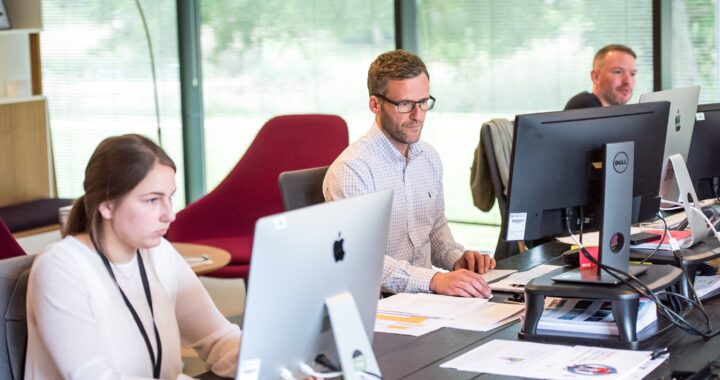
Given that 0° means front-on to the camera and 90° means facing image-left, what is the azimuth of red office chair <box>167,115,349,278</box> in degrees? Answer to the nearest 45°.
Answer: approximately 45°

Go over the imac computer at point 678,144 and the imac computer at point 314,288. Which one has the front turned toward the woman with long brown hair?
the imac computer at point 314,288

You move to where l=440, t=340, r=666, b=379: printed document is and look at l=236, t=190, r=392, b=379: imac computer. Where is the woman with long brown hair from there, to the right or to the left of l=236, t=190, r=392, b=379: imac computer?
right

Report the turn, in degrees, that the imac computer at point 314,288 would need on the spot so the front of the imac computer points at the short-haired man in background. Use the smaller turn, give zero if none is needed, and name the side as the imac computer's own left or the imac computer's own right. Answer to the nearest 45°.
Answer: approximately 90° to the imac computer's own right

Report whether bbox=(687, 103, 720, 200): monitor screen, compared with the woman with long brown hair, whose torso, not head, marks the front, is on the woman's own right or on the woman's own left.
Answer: on the woman's own left

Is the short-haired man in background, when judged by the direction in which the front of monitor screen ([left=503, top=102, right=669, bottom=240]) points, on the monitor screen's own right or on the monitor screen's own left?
on the monitor screen's own right

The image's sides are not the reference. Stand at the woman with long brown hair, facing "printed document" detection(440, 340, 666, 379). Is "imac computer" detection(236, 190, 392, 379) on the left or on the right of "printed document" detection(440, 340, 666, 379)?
right

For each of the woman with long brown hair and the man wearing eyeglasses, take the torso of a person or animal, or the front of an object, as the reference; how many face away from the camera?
0

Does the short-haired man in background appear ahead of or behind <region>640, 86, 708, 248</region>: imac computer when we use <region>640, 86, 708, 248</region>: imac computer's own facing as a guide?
ahead

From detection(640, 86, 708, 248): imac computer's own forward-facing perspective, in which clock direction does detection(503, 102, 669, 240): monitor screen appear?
The monitor screen is roughly at 8 o'clock from the imac computer.

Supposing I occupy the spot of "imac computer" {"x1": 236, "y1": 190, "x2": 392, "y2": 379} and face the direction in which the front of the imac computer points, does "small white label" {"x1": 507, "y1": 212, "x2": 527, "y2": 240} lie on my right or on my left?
on my right
